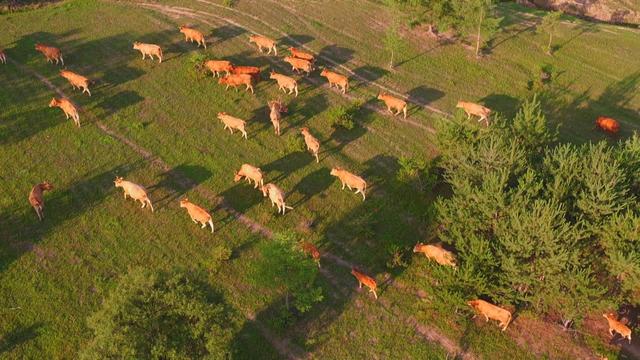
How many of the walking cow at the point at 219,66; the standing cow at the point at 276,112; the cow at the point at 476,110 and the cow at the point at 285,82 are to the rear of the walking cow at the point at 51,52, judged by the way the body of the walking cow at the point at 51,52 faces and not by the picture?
4

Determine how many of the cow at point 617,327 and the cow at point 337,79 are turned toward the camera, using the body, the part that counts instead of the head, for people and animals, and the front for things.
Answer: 0

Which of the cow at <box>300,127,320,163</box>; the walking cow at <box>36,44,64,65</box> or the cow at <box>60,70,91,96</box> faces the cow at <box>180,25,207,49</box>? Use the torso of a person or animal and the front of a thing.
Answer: the cow at <box>300,127,320,163</box>

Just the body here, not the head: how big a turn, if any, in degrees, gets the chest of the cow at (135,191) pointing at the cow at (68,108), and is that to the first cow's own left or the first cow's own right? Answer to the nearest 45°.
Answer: approximately 45° to the first cow's own right

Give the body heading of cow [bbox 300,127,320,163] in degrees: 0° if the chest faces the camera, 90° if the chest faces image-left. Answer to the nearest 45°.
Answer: approximately 135°

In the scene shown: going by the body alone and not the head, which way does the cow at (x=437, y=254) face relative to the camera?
to the viewer's left

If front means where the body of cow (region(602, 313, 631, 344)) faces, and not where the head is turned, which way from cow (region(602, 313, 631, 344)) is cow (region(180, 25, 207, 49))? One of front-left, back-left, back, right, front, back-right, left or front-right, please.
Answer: front-left

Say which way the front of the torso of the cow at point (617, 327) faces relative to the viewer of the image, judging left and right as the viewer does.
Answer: facing away from the viewer and to the left of the viewer
